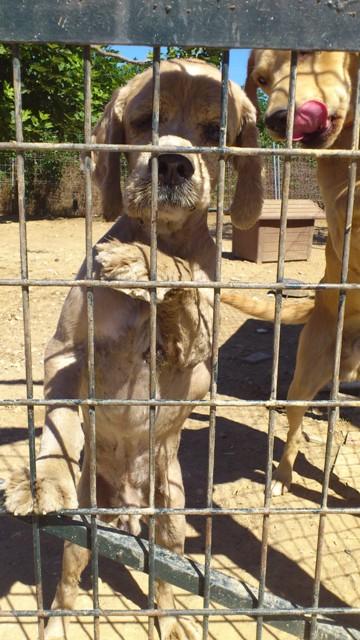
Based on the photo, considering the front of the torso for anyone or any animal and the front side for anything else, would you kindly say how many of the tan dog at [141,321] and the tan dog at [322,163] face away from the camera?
0

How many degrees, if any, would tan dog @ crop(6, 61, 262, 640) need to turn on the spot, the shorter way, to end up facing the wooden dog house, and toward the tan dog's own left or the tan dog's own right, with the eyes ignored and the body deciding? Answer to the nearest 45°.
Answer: approximately 180°

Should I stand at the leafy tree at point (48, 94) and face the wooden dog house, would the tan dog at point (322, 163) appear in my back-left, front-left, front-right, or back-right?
front-right

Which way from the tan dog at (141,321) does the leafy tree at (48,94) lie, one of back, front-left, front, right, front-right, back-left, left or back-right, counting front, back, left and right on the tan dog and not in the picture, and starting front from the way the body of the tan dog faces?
back

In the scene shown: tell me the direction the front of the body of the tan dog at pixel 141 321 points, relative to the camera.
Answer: toward the camera

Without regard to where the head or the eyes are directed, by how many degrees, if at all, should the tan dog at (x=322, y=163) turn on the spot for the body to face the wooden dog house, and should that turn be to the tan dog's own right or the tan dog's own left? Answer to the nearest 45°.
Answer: approximately 135° to the tan dog's own left

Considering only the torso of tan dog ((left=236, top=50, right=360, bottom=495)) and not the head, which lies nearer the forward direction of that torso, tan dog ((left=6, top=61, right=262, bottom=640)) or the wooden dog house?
the tan dog

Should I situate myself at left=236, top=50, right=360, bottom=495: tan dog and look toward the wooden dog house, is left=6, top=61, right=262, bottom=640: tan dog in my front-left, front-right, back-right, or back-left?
back-left

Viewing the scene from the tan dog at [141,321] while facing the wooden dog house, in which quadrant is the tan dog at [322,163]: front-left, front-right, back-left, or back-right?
front-right

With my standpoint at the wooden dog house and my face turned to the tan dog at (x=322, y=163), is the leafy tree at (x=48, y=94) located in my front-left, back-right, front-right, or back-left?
back-right
